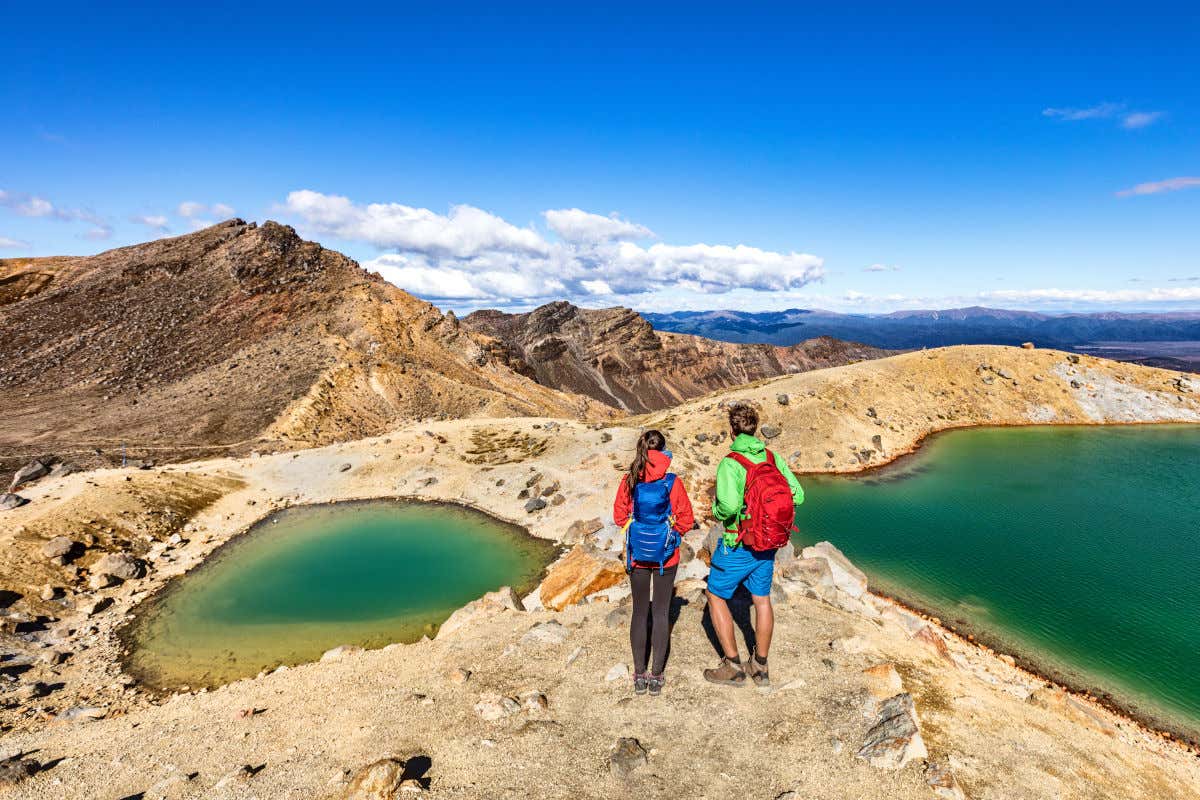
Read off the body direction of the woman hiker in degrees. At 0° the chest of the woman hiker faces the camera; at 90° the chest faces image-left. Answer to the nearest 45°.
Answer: approximately 180°

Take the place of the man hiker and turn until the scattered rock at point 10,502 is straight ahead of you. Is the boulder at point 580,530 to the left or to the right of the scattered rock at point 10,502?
right

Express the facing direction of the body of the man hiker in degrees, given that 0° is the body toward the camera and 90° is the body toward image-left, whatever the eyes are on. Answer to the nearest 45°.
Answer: approximately 135°

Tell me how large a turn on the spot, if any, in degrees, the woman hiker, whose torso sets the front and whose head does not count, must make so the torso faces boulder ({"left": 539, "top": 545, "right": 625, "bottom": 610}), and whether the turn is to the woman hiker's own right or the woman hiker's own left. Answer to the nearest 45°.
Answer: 0° — they already face it
